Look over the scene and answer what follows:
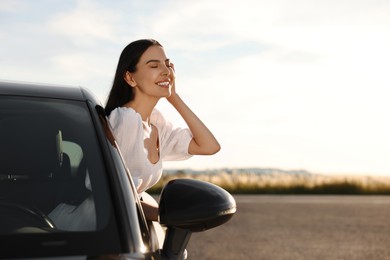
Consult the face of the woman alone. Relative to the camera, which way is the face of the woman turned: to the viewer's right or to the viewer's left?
to the viewer's right
